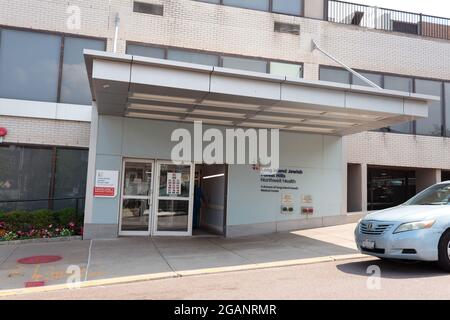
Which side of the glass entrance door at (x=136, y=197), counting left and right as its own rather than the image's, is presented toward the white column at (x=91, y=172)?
right

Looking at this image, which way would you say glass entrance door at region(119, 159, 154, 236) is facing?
toward the camera

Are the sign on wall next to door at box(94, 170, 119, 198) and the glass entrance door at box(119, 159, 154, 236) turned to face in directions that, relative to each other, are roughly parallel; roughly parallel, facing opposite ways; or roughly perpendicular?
roughly parallel

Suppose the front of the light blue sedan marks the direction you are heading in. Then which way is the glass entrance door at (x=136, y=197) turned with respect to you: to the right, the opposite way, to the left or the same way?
to the left

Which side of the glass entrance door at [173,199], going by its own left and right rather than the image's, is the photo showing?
front

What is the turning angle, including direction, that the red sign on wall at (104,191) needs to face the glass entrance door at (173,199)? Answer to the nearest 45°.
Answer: approximately 90° to its left

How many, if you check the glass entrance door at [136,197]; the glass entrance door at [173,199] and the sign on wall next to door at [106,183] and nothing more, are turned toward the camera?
3

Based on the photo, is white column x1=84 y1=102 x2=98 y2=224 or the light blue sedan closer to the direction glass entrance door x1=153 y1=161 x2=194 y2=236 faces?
the light blue sedan

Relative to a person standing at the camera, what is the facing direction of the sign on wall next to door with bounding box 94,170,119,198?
facing the viewer

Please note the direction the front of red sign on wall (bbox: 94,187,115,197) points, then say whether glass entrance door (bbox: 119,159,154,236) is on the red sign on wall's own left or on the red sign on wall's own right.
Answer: on the red sign on wall's own left

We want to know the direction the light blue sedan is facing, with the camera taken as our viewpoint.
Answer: facing the viewer and to the left of the viewer
